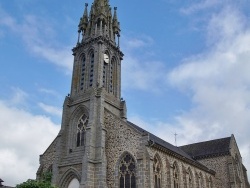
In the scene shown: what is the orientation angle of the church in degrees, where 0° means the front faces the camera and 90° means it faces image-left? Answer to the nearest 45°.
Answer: approximately 45°
